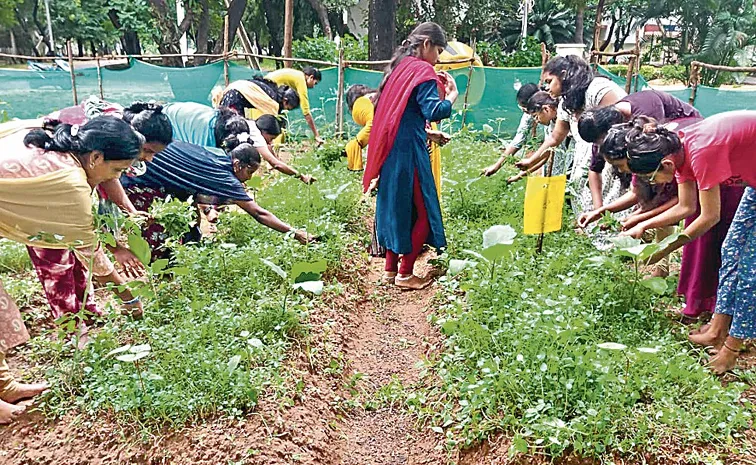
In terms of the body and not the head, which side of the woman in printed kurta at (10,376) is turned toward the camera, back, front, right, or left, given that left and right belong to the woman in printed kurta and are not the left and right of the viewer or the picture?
right

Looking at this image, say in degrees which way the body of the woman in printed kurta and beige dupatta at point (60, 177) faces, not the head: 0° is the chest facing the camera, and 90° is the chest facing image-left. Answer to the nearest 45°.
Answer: approximately 270°

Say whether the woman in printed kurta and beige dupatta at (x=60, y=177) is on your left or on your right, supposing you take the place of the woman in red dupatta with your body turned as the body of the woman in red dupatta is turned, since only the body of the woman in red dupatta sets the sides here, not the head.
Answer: on your right

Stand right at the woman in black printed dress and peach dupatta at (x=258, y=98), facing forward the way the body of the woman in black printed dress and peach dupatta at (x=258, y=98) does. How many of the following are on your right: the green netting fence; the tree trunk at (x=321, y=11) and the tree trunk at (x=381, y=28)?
0

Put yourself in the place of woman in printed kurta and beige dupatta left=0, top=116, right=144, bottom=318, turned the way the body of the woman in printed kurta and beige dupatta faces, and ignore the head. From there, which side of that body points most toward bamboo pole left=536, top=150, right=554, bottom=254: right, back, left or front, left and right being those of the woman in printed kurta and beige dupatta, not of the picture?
front

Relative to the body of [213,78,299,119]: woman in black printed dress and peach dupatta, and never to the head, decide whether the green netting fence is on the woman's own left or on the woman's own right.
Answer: on the woman's own left

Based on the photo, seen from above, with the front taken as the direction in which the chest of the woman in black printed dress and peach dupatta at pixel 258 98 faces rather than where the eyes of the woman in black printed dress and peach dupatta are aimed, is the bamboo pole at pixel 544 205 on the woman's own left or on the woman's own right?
on the woman's own right

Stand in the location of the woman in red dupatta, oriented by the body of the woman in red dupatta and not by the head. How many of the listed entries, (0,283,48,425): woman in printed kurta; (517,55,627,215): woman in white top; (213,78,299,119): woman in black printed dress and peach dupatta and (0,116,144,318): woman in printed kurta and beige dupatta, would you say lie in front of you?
1

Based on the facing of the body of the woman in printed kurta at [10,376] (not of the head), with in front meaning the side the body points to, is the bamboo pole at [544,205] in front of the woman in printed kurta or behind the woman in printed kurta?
in front

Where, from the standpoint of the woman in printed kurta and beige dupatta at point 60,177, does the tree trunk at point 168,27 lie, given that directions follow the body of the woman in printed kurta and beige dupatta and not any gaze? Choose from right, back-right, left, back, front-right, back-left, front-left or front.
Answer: left

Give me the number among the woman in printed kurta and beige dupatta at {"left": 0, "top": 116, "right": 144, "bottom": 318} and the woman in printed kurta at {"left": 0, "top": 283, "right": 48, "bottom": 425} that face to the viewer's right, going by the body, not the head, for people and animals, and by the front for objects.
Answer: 2

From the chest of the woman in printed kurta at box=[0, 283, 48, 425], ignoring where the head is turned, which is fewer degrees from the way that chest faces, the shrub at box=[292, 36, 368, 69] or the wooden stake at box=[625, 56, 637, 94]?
the wooden stake
